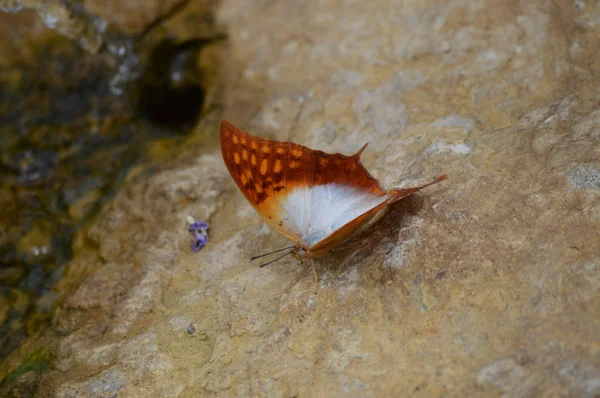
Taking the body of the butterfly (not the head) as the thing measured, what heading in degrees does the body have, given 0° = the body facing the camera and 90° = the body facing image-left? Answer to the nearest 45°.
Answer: approximately 45°
